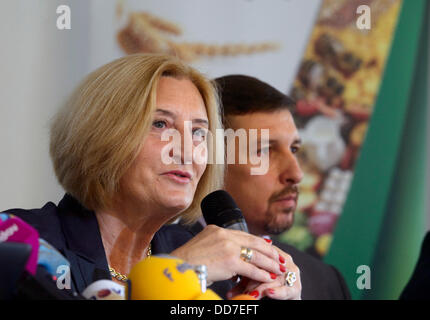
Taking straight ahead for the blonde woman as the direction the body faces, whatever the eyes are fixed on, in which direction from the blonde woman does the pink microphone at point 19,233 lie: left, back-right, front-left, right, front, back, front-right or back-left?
front-right

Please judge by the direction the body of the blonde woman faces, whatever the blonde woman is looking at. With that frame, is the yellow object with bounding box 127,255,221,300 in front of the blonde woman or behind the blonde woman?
in front

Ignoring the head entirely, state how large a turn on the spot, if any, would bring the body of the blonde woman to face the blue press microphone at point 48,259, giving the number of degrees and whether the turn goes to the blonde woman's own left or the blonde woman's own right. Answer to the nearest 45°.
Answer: approximately 45° to the blonde woman's own right

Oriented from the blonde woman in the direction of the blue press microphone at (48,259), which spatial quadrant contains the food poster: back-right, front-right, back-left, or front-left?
back-left

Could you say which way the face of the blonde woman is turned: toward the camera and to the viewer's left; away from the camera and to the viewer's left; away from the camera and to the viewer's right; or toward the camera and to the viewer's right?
toward the camera and to the viewer's right

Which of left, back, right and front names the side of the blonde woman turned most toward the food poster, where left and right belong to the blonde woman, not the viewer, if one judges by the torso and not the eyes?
left

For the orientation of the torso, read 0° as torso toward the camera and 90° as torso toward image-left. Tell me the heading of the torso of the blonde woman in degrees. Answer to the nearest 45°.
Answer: approximately 315°

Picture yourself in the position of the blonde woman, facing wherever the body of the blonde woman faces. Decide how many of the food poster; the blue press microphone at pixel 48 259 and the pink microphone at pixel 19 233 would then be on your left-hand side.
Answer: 1

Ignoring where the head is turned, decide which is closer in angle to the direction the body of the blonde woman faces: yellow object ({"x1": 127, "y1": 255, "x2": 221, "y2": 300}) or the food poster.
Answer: the yellow object
